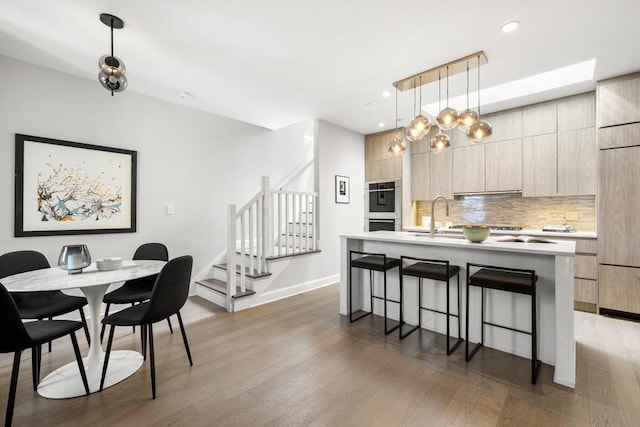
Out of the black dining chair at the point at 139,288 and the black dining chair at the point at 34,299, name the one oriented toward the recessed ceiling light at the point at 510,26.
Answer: the black dining chair at the point at 34,299

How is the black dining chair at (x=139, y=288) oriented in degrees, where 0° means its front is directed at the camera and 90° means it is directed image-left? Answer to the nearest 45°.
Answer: approximately 45°

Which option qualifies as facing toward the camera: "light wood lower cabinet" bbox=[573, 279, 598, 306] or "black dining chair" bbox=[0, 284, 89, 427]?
the light wood lower cabinet

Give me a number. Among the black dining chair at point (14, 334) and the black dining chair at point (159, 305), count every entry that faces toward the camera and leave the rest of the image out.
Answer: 0

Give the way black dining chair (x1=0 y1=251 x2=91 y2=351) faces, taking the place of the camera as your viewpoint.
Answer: facing the viewer and to the right of the viewer

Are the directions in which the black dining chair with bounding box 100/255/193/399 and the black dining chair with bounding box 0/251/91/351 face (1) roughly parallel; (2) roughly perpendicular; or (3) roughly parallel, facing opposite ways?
roughly parallel, facing opposite ways

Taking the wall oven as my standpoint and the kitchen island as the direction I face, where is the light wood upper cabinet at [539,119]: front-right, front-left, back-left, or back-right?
front-left

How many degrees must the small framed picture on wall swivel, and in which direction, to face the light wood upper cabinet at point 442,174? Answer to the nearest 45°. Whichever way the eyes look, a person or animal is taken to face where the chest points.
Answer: approximately 45° to its left

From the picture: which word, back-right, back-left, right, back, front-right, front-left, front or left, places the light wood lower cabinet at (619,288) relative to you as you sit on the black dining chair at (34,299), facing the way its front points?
front

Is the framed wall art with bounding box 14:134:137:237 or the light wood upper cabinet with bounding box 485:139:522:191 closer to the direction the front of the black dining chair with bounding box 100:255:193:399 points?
the framed wall art

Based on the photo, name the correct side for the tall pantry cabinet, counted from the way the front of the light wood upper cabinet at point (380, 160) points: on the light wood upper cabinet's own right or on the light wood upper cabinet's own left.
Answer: on the light wood upper cabinet's own left

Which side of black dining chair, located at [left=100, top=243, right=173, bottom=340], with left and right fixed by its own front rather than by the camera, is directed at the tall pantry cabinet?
left

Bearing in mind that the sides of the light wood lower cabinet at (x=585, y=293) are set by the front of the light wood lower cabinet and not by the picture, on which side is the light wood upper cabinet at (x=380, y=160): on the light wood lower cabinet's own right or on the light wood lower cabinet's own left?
on the light wood lower cabinet's own right

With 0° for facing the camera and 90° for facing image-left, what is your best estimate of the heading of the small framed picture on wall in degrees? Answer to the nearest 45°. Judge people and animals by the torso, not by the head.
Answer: approximately 315°

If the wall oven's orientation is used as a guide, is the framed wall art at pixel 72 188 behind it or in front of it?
in front
